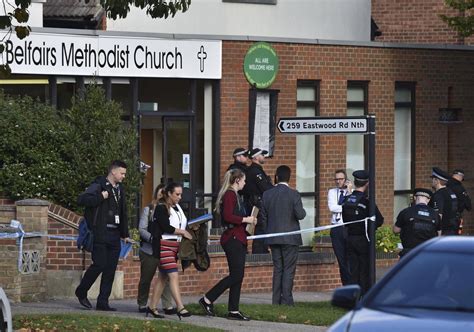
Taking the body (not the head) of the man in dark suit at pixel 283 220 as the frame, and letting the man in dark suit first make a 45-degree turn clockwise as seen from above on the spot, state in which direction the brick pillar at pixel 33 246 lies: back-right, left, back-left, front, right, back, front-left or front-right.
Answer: back-left

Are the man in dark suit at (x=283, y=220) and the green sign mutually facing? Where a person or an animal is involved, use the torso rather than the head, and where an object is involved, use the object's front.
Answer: yes

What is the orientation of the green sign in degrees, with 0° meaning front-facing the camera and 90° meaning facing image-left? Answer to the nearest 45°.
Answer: approximately 0°

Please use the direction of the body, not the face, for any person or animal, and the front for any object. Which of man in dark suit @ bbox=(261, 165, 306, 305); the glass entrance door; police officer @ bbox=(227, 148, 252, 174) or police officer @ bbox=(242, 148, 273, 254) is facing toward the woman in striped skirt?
the glass entrance door

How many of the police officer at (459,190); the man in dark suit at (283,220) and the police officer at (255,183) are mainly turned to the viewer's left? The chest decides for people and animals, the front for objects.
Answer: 1

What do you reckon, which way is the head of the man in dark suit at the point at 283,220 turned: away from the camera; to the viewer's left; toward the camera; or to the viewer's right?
away from the camera

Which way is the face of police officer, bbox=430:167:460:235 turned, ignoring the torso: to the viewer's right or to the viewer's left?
to the viewer's left

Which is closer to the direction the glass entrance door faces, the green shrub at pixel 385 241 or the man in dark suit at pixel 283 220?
the man in dark suit

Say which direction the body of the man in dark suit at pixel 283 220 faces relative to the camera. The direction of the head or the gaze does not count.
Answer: away from the camera

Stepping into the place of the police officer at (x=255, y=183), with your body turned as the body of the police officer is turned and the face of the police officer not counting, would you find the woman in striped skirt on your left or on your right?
on your right
